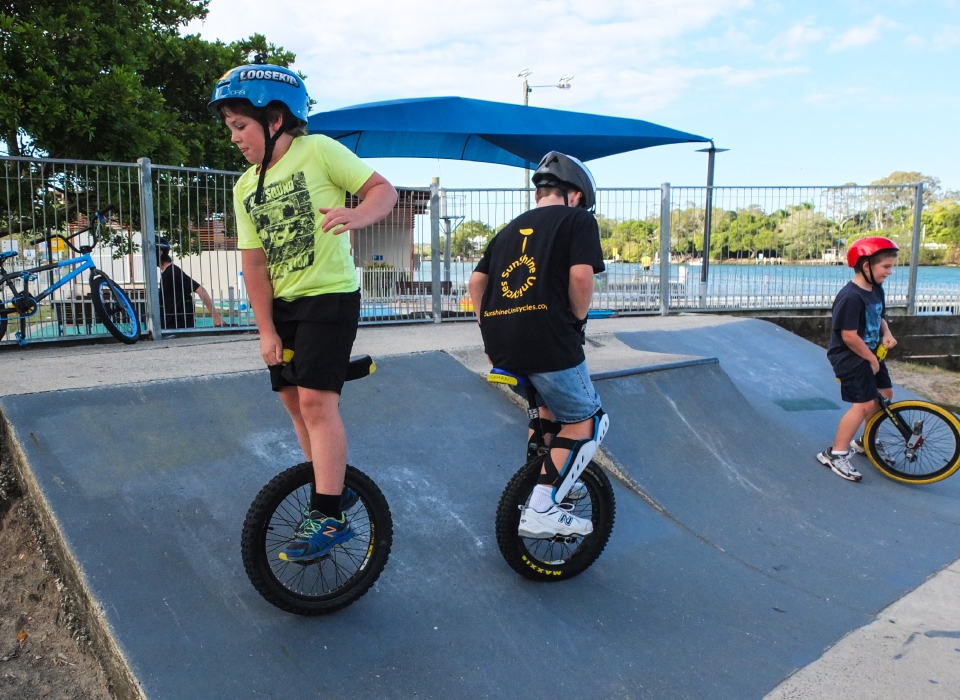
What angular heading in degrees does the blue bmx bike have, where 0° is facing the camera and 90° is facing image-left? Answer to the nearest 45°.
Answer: approximately 270°

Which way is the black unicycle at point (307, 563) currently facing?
to the viewer's left

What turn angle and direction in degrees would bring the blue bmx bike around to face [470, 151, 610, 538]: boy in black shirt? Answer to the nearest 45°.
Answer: approximately 90° to its right

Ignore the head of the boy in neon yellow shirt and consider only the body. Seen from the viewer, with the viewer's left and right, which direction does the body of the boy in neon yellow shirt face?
facing the viewer and to the left of the viewer

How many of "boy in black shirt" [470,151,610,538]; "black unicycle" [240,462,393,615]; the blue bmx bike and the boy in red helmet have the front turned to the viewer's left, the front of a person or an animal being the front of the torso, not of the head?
1

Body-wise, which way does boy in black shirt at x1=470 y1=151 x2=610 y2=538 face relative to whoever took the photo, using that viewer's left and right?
facing away from the viewer and to the right of the viewer

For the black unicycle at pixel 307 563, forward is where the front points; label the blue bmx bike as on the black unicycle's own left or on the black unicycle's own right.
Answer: on the black unicycle's own right
